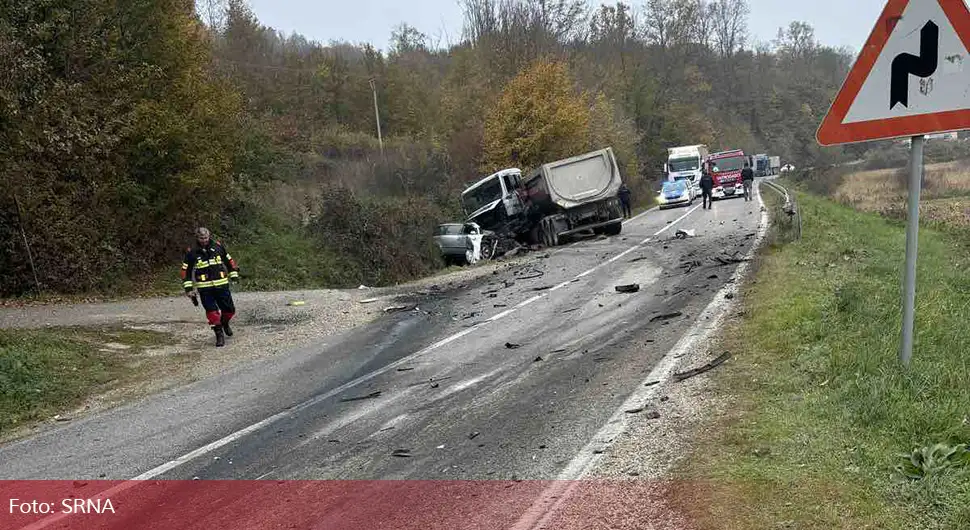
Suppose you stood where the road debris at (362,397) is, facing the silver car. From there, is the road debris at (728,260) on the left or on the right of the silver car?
right

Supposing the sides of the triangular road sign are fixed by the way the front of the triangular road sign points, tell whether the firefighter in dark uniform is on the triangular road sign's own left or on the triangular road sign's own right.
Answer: on the triangular road sign's own right

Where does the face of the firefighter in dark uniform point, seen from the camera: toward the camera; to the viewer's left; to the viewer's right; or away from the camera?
toward the camera

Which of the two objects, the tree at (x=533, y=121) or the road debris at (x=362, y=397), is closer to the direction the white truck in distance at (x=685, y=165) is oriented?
the road debris

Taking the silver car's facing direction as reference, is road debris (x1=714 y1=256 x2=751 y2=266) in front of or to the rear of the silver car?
in front

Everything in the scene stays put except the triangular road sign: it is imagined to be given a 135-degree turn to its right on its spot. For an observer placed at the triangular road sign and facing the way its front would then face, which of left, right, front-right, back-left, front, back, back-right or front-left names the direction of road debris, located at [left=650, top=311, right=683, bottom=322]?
front

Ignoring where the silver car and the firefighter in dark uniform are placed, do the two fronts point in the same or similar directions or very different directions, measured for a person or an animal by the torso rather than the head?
same or similar directions

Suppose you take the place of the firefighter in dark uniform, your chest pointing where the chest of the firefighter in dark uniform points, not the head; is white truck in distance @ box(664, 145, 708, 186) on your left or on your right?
on your left

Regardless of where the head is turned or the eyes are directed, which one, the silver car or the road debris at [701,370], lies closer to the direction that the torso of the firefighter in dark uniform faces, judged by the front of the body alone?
the road debris

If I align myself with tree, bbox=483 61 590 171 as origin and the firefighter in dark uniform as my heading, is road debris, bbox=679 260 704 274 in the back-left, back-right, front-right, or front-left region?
front-left

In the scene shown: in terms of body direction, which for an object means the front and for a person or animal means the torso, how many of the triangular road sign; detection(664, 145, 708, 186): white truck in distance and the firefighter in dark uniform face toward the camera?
3

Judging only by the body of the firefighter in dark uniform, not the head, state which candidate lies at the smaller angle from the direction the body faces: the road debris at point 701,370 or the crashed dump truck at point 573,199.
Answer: the road debris

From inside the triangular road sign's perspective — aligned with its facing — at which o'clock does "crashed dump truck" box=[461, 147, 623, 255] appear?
The crashed dump truck is roughly at 5 o'clock from the triangular road sign.

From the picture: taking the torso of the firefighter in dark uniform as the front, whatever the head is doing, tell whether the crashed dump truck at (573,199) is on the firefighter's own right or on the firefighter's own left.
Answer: on the firefighter's own left

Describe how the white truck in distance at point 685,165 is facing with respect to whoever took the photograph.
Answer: facing the viewer

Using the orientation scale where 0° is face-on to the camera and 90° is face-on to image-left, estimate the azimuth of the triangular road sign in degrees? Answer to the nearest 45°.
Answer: approximately 0°

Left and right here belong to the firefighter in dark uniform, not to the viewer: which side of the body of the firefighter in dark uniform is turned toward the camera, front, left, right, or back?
front
